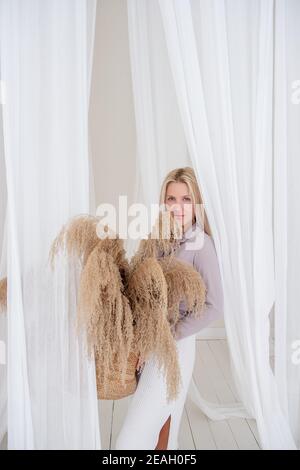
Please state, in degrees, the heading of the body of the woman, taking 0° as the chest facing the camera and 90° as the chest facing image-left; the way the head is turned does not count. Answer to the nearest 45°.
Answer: approximately 45°
